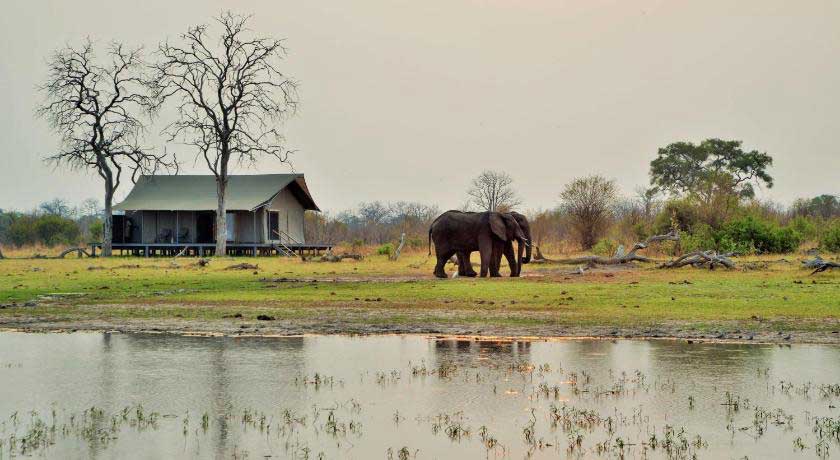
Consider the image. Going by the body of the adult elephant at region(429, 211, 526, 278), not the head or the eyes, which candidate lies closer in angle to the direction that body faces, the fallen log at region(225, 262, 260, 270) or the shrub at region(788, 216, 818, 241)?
the shrub

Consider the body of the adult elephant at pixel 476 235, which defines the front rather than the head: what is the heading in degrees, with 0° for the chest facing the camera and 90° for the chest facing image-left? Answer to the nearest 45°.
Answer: approximately 270°

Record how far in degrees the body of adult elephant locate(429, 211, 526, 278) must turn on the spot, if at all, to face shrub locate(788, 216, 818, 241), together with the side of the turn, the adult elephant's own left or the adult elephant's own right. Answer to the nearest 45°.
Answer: approximately 45° to the adult elephant's own left

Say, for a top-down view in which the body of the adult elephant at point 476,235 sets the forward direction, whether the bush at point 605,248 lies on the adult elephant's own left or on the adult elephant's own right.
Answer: on the adult elephant's own left

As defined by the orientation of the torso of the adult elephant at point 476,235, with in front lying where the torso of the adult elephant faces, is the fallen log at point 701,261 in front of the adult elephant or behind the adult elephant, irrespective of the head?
in front

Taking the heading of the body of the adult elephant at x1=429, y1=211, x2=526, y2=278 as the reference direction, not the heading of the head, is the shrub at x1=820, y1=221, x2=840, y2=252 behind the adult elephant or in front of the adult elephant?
in front

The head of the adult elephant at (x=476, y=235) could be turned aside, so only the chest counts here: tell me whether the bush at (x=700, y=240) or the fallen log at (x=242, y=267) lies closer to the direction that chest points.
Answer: the bush

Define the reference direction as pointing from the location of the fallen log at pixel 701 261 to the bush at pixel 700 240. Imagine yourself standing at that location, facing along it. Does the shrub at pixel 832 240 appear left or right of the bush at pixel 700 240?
right

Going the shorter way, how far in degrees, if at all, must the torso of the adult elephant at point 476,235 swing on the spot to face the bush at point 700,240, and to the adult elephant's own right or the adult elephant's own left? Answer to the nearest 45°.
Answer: approximately 45° to the adult elephant's own left
